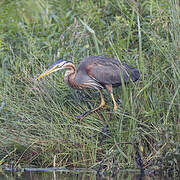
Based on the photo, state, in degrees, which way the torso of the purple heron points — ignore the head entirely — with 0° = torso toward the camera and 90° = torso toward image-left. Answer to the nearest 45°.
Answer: approximately 90°
